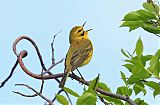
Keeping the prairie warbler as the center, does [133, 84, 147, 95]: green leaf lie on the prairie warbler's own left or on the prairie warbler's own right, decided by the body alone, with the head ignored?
on the prairie warbler's own right

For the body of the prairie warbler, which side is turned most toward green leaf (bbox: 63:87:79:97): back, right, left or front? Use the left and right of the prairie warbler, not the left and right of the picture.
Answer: right

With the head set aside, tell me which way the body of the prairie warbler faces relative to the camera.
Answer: to the viewer's right
